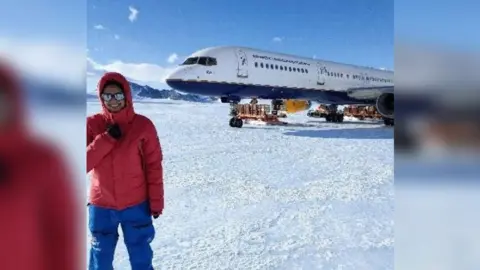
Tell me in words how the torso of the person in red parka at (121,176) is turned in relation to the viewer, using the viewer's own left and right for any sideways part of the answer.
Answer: facing the viewer

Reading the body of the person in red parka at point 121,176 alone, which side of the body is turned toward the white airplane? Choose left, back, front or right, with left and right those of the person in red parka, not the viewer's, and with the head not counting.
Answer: back

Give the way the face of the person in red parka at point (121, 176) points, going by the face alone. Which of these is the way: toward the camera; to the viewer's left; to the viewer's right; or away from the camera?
toward the camera
